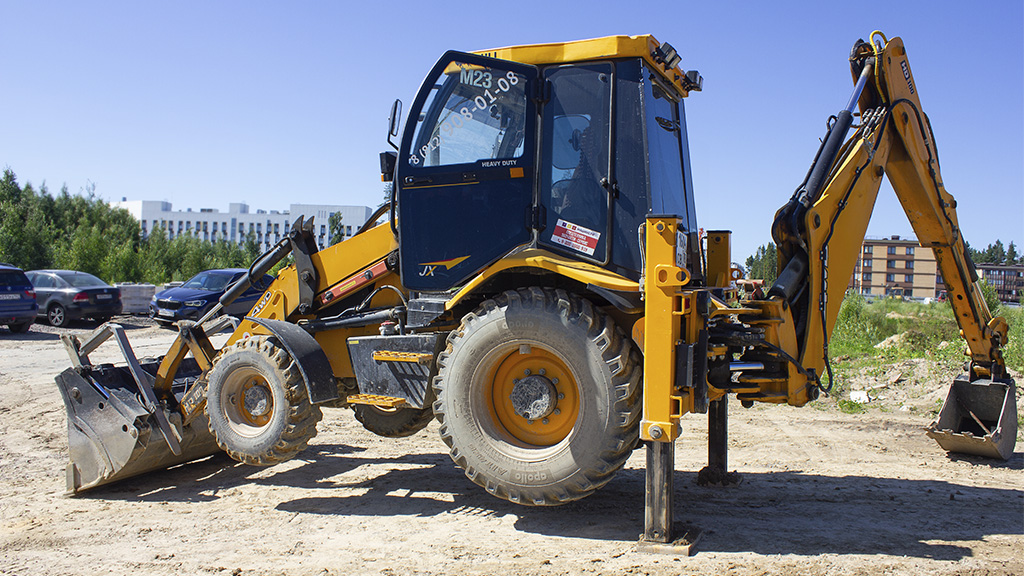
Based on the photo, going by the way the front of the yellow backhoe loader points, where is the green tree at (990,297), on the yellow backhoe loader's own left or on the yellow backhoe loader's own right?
on the yellow backhoe loader's own right

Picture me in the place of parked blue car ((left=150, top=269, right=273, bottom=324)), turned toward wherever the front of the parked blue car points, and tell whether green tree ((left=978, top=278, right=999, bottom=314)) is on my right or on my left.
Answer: on my left

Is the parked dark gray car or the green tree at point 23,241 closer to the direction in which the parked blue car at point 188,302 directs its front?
the parked dark gray car

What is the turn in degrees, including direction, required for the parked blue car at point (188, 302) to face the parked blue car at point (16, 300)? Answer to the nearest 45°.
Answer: approximately 45° to its right

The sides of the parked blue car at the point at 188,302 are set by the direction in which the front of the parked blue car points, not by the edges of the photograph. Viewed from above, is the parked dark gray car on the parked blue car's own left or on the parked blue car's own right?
on the parked blue car's own right

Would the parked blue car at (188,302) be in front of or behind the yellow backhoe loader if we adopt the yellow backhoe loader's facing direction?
in front

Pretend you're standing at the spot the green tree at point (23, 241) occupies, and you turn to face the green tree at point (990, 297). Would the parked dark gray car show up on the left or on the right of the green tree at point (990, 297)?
right

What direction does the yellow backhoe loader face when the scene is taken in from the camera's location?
facing away from the viewer and to the left of the viewer

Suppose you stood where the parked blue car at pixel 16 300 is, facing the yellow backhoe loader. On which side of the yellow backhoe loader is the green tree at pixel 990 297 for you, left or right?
left

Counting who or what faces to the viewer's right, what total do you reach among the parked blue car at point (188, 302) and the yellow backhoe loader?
0

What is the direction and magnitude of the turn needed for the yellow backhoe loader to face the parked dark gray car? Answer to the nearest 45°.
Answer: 0° — it already faces it
